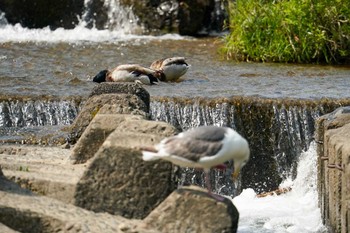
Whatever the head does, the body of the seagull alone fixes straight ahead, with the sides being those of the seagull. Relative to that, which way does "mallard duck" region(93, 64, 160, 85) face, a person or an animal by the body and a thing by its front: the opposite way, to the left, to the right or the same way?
the opposite way

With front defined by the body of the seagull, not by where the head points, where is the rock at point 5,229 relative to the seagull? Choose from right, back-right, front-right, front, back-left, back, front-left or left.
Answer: back

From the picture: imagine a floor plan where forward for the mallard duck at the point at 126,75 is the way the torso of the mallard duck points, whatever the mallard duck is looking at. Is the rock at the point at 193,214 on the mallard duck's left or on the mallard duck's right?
on the mallard duck's left

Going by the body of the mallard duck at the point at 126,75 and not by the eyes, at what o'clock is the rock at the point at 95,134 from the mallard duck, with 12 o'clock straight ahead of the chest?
The rock is roughly at 9 o'clock from the mallard duck.

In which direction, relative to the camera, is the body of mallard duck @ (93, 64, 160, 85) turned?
to the viewer's left

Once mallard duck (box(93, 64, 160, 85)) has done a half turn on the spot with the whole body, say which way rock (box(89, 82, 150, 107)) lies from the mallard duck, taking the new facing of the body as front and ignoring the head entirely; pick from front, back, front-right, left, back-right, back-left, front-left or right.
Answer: right

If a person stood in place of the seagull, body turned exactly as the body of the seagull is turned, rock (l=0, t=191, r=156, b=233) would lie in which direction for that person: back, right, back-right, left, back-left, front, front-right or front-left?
back

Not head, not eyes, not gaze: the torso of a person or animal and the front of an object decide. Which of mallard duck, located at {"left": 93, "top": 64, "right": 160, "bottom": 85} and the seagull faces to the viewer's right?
the seagull
